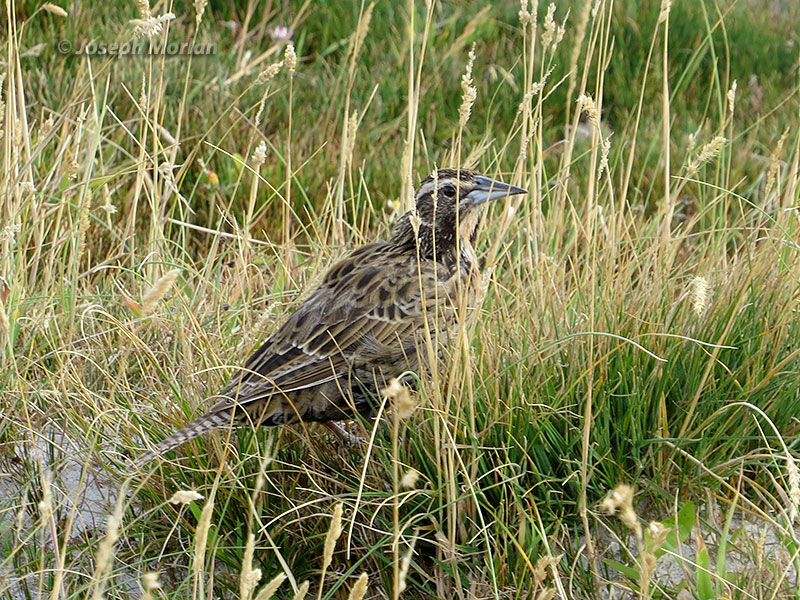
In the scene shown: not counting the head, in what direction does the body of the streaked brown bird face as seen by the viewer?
to the viewer's right
